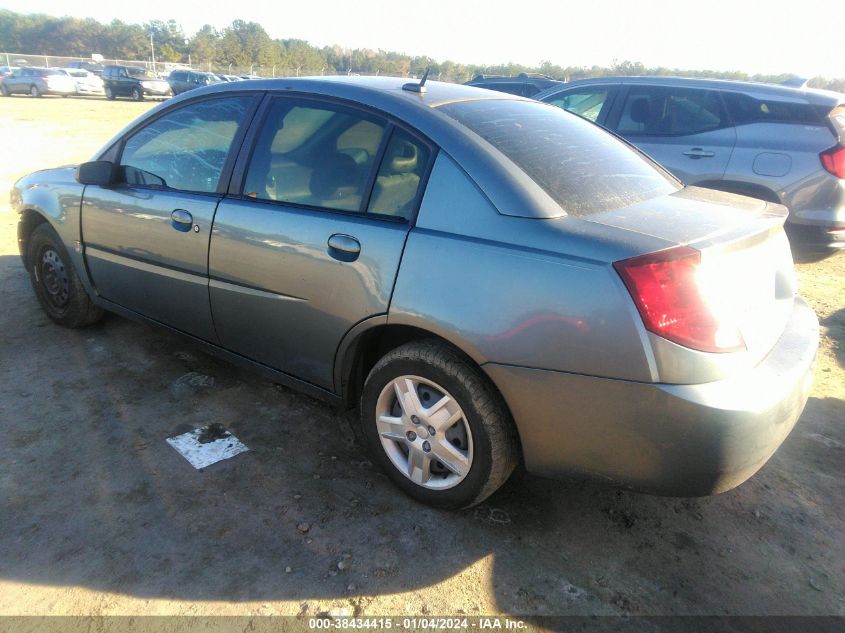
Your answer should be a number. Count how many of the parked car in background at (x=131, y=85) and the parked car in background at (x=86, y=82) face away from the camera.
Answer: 0

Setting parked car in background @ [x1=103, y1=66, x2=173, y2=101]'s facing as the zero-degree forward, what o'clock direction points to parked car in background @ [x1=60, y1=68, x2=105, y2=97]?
parked car in background @ [x1=60, y1=68, x2=105, y2=97] is roughly at 5 o'clock from parked car in background @ [x1=103, y1=66, x2=173, y2=101].

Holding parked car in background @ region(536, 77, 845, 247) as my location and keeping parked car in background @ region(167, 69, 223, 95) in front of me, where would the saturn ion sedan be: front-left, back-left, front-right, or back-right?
back-left

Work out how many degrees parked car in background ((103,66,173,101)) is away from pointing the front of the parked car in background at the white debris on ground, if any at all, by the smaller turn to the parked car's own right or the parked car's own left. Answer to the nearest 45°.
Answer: approximately 45° to the parked car's own right

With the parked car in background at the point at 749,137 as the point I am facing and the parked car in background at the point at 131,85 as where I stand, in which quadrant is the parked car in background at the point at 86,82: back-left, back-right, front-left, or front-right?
back-right

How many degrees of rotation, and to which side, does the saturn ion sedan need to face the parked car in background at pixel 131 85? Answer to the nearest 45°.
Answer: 0° — it already faces it

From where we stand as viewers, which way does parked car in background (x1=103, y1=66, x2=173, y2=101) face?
facing the viewer and to the right of the viewer

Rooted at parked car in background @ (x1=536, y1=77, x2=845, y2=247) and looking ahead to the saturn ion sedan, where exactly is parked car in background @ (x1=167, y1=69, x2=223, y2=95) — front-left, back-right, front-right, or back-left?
back-right

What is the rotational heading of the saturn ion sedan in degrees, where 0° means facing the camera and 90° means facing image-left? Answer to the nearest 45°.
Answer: approximately 135°

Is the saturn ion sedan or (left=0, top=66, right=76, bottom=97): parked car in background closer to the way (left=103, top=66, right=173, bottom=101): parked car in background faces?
the saturn ion sedan

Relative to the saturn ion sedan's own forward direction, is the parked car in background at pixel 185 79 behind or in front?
in front

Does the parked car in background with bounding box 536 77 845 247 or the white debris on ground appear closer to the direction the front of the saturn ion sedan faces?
the white debris on ground
